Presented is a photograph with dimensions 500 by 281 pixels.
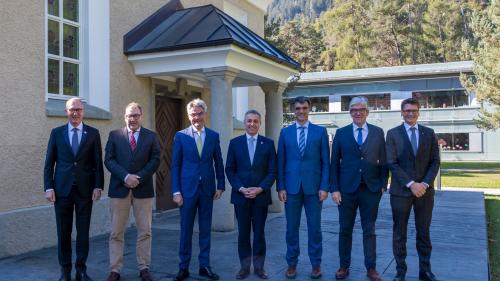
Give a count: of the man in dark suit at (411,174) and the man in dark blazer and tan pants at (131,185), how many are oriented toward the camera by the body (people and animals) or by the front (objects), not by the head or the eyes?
2

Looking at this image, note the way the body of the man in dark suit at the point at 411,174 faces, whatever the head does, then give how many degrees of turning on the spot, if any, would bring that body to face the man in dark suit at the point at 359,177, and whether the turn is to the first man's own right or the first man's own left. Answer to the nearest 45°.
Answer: approximately 90° to the first man's own right

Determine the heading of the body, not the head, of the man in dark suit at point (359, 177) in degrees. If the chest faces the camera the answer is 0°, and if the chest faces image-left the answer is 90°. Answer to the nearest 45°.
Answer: approximately 0°

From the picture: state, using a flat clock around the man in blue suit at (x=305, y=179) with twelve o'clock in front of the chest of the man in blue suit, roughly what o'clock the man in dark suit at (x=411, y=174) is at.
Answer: The man in dark suit is roughly at 9 o'clock from the man in blue suit.

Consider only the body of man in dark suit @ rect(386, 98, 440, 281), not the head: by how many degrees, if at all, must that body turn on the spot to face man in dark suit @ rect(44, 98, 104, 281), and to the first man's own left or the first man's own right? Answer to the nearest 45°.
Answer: approximately 90° to the first man's own right

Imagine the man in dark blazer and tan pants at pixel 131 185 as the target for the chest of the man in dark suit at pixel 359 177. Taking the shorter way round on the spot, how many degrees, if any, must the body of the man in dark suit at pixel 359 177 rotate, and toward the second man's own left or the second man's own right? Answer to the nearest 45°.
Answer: approximately 90° to the second man's own right

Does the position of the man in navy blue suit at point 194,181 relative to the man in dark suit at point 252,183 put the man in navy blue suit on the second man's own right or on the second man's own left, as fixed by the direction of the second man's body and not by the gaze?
on the second man's own right

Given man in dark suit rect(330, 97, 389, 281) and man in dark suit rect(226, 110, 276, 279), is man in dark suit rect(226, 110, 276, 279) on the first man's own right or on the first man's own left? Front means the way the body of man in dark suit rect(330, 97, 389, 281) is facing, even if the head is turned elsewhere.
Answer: on the first man's own right

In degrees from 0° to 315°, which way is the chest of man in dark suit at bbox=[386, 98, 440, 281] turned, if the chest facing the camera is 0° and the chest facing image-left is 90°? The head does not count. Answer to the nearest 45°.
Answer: approximately 0°
